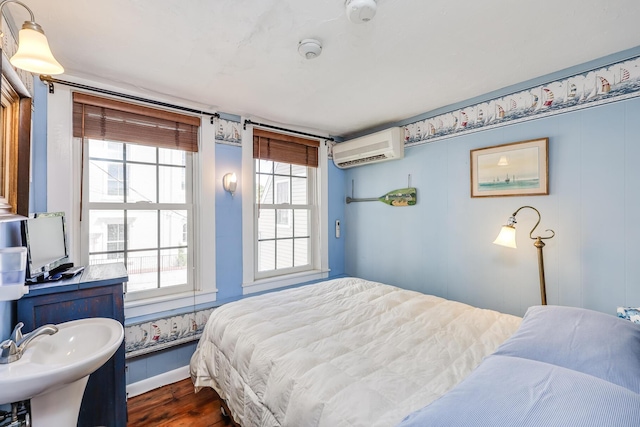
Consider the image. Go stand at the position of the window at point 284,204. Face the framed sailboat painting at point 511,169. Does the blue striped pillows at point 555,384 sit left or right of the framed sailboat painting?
right

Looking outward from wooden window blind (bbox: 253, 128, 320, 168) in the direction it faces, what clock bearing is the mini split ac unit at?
The mini split ac unit is roughly at 11 o'clock from the wooden window blind.

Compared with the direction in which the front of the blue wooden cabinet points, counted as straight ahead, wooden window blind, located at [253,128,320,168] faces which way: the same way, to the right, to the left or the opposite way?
to the right

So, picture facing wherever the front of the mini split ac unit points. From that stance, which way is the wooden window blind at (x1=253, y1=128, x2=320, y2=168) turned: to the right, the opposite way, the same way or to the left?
to the left

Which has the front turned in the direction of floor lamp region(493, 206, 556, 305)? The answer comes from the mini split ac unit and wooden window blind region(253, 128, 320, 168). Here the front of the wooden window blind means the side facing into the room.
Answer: the wooden window blind

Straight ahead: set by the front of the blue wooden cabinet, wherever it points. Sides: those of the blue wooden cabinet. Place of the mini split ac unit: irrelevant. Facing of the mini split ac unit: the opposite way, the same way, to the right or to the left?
the opposite way

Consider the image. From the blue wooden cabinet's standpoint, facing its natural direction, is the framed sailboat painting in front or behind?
in front

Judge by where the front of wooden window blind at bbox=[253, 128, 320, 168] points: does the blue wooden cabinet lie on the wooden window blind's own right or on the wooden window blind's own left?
on the wooden window blind's own right

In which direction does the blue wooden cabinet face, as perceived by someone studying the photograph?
facing to the right of the viewer

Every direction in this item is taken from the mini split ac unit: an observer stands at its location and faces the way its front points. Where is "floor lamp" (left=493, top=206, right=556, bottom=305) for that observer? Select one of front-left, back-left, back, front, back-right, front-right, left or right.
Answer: left

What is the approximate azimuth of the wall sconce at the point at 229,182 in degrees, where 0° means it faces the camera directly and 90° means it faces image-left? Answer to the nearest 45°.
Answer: approximately 315°

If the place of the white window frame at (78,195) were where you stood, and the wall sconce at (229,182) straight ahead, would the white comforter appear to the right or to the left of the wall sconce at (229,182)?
right

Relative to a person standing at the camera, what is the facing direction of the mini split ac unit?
facing the viewer and to the left of the viewer

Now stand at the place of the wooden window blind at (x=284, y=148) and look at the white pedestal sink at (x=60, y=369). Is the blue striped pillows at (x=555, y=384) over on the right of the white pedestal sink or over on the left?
left

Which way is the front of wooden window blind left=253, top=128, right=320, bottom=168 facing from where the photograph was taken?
facing the viewer and to the right of the viewer
